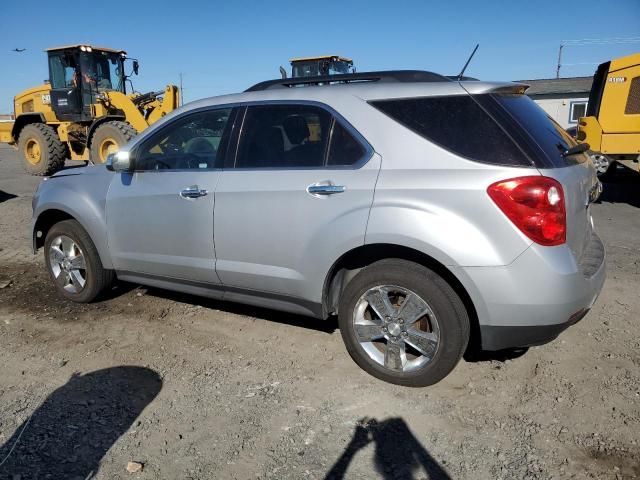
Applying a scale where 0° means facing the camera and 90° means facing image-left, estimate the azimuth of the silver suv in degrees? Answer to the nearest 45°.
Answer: approximately 135°

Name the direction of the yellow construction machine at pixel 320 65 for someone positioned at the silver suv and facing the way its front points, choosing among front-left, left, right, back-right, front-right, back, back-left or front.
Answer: front-right

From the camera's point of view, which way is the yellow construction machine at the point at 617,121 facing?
to the viewer's right

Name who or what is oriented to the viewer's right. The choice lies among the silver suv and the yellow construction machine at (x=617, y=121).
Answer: the yellow construction machine

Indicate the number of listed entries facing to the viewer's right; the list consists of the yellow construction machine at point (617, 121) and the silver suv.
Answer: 1

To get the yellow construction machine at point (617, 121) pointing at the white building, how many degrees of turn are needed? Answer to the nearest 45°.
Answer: approximately 90° to its left

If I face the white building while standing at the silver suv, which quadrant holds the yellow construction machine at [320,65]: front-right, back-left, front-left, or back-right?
front-left

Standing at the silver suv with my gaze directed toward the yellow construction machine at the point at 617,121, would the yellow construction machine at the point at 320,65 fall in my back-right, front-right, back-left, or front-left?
front-left

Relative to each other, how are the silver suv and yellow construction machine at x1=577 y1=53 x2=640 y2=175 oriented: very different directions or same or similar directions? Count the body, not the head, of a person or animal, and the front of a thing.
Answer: very different directions

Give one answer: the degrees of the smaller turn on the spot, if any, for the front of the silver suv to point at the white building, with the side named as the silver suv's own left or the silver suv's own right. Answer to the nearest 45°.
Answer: approximately 90° to the silver suv's own right
